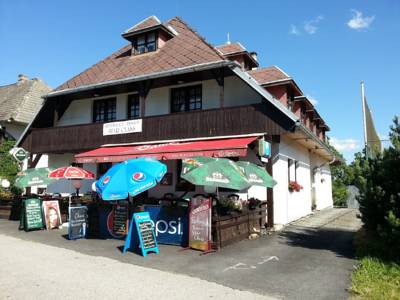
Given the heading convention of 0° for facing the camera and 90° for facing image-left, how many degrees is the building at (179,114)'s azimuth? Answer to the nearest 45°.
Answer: approximately 45°

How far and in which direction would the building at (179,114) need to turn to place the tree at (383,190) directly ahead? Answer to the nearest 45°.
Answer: approximately 90° to its left

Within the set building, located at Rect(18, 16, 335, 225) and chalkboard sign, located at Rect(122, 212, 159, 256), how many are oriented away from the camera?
0

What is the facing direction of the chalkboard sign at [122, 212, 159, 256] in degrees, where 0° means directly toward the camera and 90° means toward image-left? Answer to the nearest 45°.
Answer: approximately 315°

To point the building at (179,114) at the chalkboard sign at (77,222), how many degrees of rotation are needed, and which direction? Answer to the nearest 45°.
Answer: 0° — it already faces it

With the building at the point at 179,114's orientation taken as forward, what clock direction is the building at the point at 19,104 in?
the building at the point at 19,104 is roughly at 3 o'clock from the building at the point at 179,114.

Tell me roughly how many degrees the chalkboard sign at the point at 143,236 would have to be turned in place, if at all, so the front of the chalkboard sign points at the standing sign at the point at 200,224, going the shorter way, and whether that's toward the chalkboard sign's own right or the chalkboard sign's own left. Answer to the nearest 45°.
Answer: approximately 45° to the chalkboard sign's own left
